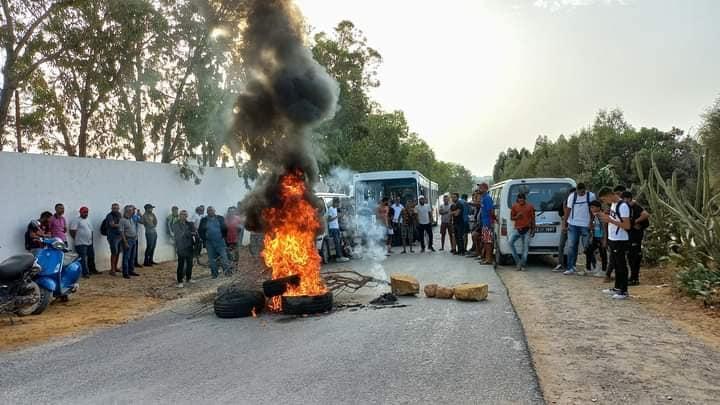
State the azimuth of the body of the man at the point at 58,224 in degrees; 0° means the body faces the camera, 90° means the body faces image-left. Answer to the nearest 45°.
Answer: approximately 315°

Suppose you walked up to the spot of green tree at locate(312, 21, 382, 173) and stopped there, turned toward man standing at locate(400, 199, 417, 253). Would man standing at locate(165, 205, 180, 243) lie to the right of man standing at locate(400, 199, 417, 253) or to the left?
right

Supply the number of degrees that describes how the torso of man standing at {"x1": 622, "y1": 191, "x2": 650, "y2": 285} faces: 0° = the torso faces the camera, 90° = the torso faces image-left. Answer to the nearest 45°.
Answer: approximately 90°

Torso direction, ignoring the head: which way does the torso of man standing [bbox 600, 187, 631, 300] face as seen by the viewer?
to the viewer's left

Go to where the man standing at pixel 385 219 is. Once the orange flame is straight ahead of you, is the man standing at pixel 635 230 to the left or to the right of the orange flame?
left

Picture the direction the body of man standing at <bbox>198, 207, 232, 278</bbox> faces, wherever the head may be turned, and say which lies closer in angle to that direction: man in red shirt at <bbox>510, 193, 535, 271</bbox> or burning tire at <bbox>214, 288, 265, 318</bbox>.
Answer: the burning tire
